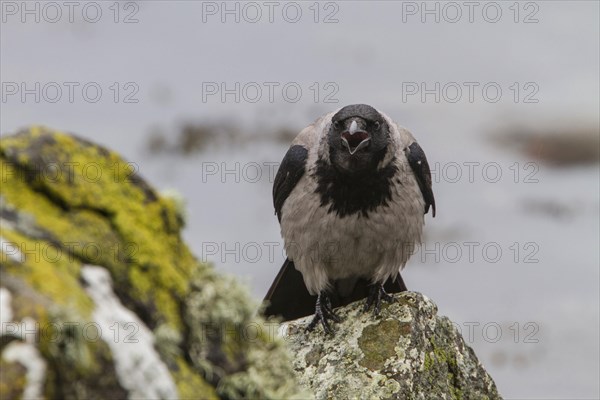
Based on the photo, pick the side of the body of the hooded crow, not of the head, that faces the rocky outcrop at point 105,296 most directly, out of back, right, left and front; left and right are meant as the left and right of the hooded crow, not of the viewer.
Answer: front

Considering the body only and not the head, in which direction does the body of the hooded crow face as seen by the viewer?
toward the camera
